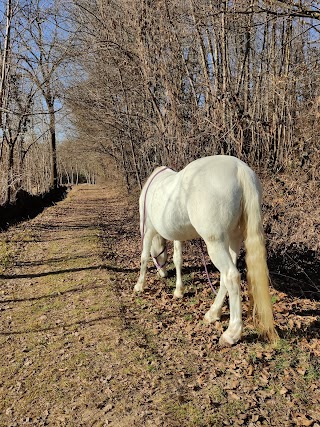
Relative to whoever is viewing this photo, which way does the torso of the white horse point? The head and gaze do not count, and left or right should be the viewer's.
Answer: facing away from the viewer and to the left of the viewer
